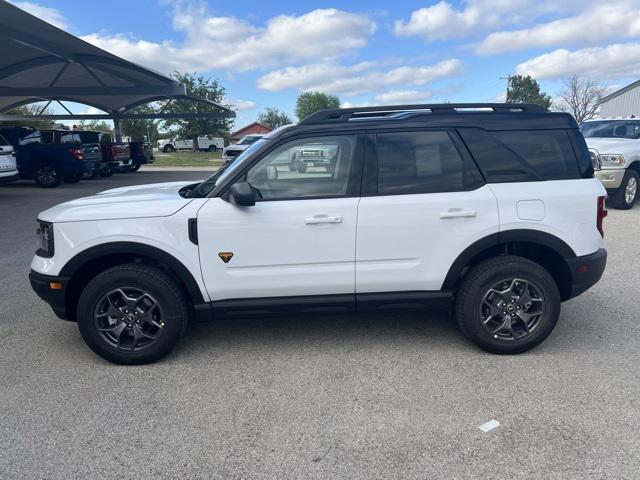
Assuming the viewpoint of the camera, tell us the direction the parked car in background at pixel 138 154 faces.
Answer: facing away from the viewer and to the left of the viewer

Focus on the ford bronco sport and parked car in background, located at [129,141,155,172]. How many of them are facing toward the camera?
0

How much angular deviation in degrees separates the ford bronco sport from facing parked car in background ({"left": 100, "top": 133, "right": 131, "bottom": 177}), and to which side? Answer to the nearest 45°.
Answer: approximately 45° to its right

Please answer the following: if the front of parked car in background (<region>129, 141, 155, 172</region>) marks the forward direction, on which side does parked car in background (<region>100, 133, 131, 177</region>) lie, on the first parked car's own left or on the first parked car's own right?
on the first parked car's own left

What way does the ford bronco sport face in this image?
to the viewer's left

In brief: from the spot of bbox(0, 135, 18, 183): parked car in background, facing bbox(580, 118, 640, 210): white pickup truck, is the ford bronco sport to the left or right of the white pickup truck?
right

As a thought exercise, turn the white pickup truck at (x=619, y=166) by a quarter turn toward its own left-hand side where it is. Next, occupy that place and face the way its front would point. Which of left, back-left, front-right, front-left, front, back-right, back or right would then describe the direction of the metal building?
back-left

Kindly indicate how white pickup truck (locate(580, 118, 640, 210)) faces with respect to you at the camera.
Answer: facing the viewer and to the left of the viewer

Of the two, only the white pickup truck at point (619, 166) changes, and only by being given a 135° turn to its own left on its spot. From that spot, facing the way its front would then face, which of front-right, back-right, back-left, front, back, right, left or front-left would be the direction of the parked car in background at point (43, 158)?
back

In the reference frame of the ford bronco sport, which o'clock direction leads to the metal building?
The metal building is roughly at 4 o'clock from the ford bronco sport.
